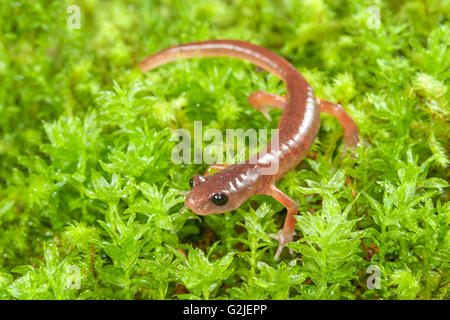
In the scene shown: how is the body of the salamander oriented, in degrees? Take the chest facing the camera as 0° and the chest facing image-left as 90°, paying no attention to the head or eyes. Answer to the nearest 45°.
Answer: approximately 45°
